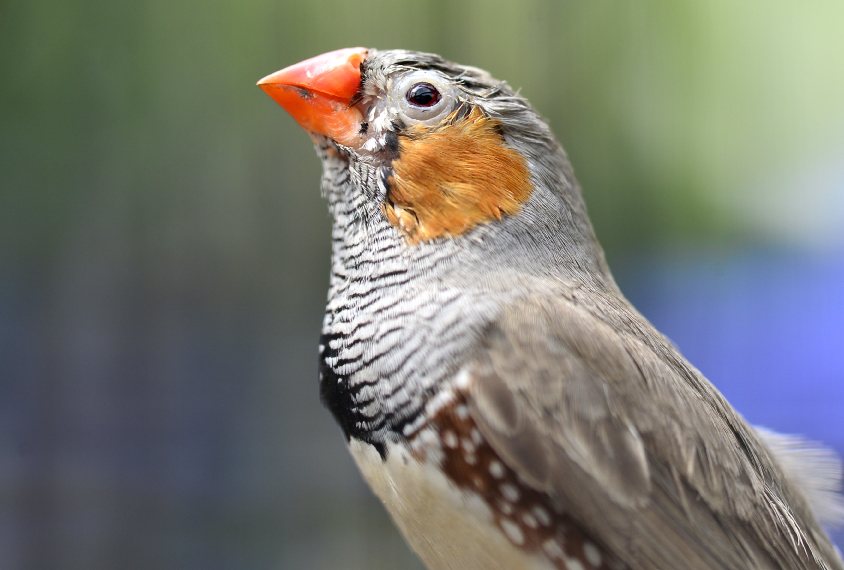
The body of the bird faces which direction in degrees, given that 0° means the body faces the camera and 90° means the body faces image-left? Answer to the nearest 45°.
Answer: approximately 90°
